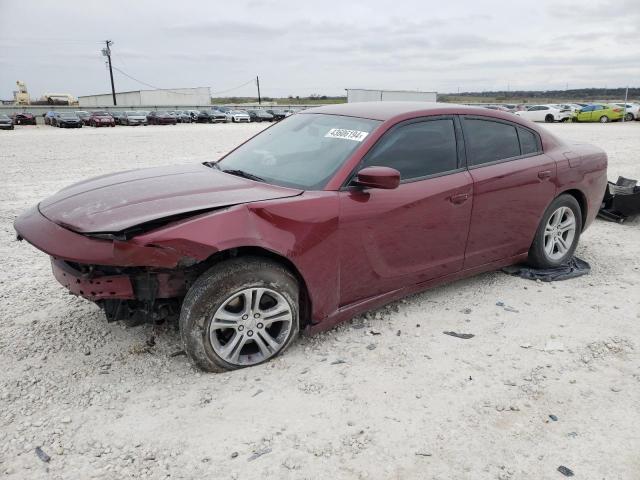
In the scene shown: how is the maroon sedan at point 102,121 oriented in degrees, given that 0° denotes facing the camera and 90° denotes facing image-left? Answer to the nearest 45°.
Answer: approximately 315°

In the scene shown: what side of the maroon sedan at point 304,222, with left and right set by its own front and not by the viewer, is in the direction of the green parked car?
back

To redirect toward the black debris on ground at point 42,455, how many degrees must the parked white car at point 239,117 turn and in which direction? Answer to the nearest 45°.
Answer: approximately 45° to its right

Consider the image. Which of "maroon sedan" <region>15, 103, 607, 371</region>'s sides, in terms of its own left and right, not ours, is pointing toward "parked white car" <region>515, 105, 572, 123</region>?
back

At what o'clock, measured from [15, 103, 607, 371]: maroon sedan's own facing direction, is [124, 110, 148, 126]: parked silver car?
The parked silver car is roughly at 4 o'clock from the maroon sedan.

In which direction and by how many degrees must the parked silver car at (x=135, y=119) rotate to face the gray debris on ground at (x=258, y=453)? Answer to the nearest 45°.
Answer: approximately 45° to its right

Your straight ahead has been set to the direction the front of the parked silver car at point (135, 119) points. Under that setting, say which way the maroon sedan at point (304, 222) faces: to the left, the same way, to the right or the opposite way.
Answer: to the right

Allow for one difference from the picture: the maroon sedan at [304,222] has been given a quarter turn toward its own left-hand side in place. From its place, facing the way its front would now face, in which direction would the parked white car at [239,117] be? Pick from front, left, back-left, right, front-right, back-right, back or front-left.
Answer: back-left

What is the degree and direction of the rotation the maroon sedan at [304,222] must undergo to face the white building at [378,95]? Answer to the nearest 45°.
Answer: approximately 135° to its right
